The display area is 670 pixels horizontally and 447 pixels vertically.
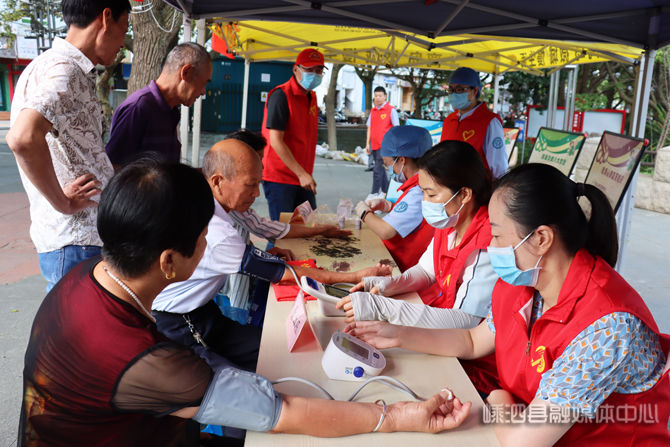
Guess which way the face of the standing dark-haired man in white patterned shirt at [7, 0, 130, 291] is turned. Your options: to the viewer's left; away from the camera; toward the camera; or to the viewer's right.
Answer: to the viewer's right

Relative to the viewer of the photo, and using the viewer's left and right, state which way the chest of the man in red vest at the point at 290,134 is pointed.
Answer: facing the viewer and to the right of the viewer

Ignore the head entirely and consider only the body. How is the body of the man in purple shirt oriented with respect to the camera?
to the viewer's right

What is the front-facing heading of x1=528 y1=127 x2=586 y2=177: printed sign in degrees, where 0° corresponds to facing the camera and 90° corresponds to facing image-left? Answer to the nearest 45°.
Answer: approximately 45°

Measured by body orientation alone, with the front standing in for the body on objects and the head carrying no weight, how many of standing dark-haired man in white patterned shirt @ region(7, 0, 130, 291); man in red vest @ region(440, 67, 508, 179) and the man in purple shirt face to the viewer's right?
2

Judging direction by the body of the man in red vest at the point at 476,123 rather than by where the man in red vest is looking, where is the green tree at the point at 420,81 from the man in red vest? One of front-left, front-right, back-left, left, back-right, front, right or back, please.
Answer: back-right

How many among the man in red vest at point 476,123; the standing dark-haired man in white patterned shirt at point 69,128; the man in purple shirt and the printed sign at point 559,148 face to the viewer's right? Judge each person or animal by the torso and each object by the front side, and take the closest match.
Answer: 2

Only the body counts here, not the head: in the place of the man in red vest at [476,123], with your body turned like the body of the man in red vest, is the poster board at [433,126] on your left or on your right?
on your right

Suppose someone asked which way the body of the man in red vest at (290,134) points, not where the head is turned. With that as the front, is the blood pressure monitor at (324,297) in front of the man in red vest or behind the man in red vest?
in front

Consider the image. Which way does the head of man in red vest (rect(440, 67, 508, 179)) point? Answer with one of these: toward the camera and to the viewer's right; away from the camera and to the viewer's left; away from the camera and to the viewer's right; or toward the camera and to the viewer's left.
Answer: toward the camera and to the viewer's left

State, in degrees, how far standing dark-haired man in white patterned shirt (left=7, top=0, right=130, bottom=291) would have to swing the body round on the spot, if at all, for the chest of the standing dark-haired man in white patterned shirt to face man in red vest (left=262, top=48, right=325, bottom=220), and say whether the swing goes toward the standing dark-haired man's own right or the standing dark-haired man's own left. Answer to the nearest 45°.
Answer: approximately 45° to the standing dark-haired man's own left

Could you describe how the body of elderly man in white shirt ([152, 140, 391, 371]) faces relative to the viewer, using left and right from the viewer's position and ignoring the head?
facing to the right of the viewer

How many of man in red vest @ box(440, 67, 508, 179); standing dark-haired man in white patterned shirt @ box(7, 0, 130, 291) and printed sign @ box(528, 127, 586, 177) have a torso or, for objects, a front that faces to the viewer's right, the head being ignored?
1

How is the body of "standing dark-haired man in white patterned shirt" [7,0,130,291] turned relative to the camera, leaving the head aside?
to the viewer's right
